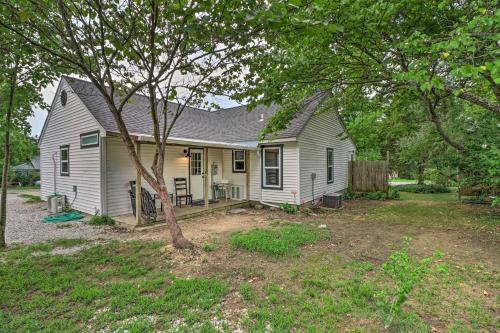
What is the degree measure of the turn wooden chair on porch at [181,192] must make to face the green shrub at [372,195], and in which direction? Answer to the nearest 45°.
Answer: approximately 45° to its left

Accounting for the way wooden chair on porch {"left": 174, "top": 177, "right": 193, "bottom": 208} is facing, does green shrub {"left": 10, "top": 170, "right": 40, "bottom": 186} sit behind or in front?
behind

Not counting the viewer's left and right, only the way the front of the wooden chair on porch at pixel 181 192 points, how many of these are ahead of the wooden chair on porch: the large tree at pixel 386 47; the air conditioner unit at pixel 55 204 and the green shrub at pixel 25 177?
1

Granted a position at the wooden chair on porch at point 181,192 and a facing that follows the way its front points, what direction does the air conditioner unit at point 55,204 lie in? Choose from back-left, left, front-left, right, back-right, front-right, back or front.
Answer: back-right

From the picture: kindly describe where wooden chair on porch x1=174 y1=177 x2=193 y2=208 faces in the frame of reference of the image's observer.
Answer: facing the viewer and to the right of the viewer

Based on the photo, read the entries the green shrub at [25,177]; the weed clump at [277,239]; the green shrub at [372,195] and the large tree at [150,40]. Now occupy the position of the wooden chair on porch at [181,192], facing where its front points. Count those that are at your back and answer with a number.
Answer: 1

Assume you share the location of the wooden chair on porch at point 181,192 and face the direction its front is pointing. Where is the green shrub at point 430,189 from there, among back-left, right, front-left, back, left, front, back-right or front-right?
front-left

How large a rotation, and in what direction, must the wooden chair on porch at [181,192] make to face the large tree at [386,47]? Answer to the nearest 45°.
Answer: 0° — it already faces it
